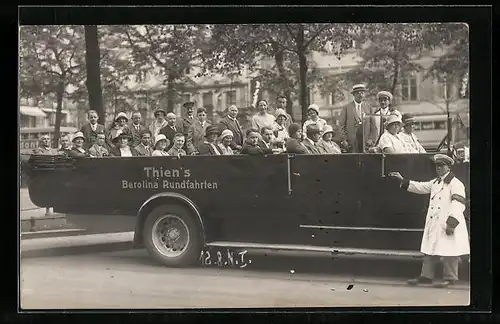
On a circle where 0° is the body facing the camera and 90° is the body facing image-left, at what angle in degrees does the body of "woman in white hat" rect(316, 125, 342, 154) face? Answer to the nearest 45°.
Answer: approximately 315°

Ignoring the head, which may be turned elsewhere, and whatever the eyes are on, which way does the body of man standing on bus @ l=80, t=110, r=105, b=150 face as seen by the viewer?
toward the camera

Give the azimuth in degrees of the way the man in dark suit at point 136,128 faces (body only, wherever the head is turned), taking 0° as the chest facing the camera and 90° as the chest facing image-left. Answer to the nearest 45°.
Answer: approximately 0°

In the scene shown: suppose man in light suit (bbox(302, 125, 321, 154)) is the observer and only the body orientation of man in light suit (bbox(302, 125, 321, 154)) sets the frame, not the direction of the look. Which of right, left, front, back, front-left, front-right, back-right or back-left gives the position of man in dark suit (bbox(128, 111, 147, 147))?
back-right

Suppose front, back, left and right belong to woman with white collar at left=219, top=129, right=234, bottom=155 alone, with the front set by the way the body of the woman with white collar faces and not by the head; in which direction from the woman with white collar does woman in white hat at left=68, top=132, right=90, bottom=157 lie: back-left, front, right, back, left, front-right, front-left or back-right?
back-right

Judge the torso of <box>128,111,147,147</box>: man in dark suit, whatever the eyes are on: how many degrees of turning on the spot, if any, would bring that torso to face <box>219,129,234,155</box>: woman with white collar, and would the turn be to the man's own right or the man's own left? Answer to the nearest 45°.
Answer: approximately 90° to the man's own left

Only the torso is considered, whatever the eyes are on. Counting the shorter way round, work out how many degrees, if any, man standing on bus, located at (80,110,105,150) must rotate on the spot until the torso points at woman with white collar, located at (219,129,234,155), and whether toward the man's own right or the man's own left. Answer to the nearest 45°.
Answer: approximately 90° to the man's own left

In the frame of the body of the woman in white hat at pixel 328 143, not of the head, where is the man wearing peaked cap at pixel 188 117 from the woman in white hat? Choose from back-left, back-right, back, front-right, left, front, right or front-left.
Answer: back-right

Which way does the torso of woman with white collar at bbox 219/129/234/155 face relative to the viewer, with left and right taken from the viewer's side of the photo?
facing the viewer and to the right of the viewer

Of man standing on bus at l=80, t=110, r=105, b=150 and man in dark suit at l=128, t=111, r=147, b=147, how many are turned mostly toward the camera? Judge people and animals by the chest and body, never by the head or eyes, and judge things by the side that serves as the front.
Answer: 2
